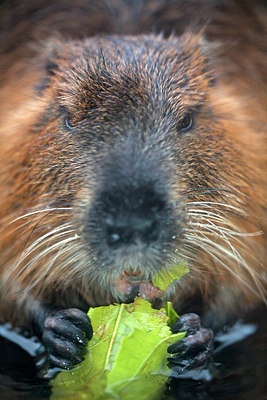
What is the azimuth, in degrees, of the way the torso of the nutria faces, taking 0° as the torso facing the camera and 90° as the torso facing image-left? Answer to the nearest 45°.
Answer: approximately 0°
